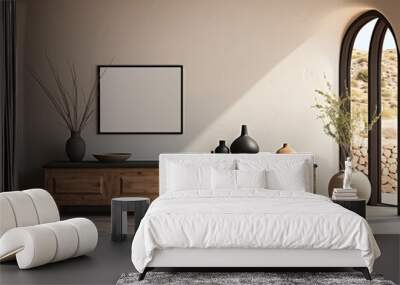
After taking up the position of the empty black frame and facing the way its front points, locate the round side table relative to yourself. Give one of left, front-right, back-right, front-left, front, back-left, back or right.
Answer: front

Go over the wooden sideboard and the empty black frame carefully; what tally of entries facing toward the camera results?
2

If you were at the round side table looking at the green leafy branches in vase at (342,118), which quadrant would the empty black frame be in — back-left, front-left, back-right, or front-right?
front-left

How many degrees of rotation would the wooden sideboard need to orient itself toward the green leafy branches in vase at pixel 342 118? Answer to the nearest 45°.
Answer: approximately 90° to its left

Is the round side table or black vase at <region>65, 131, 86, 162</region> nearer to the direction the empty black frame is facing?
the round side table

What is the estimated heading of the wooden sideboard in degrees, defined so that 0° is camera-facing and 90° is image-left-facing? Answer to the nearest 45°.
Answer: approximately 0°

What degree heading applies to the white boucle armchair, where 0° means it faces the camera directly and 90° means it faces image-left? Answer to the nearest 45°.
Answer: approximately 315°

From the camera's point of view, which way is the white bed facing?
toward the camera

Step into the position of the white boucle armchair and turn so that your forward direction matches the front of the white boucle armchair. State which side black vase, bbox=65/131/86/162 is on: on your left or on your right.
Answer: on your left

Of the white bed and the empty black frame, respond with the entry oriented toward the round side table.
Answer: the empty black frame

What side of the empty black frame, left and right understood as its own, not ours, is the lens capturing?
front

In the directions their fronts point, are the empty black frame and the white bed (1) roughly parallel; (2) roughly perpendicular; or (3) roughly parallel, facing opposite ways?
roughly parallel
